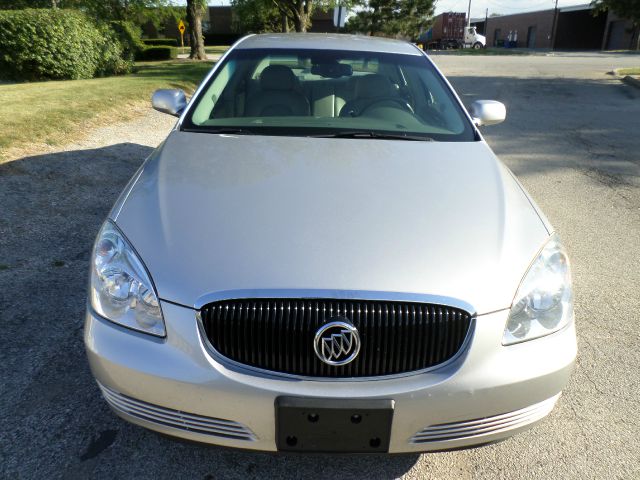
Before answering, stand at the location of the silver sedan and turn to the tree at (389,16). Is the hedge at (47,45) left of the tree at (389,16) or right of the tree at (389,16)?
left

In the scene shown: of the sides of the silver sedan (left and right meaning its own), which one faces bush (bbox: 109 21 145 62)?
back

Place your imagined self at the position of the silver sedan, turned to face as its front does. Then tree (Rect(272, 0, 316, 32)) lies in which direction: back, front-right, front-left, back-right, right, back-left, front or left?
back

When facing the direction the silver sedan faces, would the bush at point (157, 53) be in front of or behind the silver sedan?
behind

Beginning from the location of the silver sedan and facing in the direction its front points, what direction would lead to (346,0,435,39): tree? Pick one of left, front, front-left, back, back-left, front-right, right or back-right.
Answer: back

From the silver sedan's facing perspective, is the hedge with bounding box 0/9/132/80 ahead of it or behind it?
behind

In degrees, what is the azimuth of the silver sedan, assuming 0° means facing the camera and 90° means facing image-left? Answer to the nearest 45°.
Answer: approximately 0°

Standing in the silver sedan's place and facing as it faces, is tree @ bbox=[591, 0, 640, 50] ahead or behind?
behind
